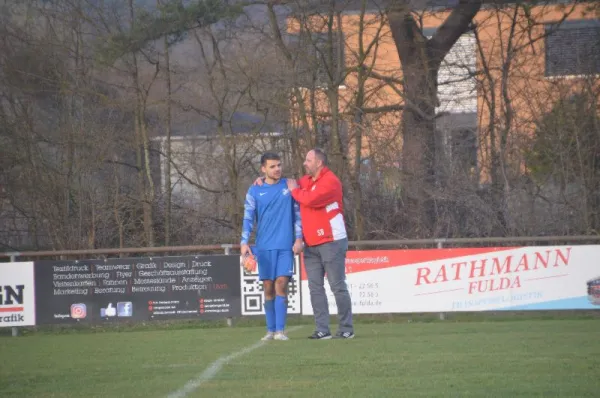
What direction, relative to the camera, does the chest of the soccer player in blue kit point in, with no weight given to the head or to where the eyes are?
toward the camera

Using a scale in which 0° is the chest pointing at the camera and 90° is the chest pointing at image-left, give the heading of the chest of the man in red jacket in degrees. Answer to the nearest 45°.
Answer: approximately 45°

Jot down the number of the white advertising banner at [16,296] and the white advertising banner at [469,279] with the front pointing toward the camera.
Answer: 2

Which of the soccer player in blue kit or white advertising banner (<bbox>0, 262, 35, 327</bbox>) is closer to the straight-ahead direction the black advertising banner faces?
the soccer player in blue kit

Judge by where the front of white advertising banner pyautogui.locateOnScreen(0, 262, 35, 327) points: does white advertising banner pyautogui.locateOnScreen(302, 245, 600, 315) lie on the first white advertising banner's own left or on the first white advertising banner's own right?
on the first white advertising banner's own left

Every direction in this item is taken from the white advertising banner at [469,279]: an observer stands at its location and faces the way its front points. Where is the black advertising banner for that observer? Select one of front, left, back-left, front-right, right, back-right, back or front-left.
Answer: right

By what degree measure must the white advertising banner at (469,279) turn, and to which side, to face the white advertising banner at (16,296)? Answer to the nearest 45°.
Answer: approximately 90° to its right

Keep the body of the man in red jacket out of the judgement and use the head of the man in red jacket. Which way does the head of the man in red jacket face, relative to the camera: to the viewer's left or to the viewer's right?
to the viewer's left

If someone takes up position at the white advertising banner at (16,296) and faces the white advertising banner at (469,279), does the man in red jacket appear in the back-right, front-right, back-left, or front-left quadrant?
front-right

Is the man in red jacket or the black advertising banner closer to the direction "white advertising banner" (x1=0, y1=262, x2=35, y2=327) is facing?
the man in red jacket

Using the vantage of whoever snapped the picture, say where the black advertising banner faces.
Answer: facing the viewer

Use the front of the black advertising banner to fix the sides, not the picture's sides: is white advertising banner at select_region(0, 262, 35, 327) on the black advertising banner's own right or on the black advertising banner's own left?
on the black advertising banner's own right

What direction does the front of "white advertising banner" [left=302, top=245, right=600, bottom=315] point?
toward the camera

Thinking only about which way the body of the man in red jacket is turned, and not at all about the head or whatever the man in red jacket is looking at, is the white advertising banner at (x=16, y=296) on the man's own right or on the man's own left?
on the man's own right
